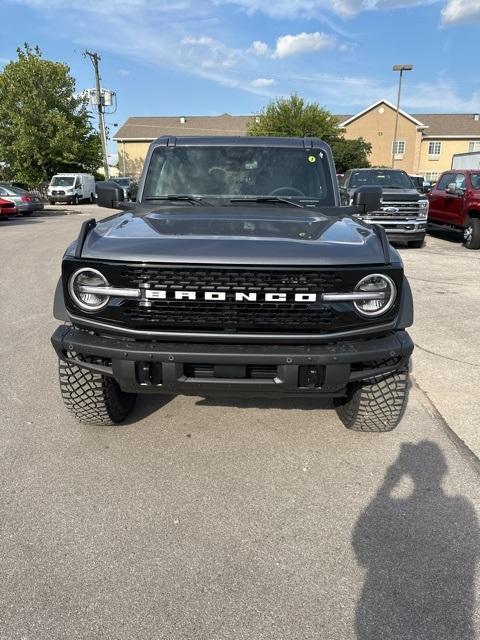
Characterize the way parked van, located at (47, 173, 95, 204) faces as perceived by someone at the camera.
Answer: facing the viewer and to the left of the viewer

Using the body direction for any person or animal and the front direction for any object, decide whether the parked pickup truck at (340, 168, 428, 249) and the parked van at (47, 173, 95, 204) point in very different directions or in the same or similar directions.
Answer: same or similar directions

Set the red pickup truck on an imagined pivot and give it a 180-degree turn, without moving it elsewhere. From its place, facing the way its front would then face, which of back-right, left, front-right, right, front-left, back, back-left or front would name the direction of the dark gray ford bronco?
back-left

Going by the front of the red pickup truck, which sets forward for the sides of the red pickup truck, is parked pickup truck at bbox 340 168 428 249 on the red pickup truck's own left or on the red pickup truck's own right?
on the red pickup truck's own right

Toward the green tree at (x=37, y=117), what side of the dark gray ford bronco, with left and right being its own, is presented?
back

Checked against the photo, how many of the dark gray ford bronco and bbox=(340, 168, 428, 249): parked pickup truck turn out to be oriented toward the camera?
2

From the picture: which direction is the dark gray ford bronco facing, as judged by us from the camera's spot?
facing the viewer

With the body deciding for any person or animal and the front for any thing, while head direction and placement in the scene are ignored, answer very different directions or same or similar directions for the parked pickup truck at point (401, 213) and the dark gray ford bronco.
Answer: same or similar directions

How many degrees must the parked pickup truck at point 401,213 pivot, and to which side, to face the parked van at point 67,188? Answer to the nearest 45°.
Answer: approximately 135° to its right

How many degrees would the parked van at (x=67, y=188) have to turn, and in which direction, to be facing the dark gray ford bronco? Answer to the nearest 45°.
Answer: approximately 45° to its left

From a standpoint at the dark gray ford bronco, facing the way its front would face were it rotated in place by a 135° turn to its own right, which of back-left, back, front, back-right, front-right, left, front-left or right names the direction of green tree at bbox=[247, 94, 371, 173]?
front-right
